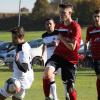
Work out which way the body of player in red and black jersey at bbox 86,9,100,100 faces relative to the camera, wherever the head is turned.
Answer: toward the camera

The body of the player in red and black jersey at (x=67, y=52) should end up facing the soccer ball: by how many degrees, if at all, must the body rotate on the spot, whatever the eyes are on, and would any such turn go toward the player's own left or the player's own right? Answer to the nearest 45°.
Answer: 0° — they already face it

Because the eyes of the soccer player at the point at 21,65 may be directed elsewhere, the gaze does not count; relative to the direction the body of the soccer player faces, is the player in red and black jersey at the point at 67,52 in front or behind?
behind

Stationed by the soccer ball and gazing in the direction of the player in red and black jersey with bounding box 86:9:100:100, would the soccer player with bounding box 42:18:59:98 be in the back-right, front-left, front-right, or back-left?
front-left

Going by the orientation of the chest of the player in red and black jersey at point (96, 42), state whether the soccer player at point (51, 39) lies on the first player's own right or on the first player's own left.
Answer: on the first player's own right

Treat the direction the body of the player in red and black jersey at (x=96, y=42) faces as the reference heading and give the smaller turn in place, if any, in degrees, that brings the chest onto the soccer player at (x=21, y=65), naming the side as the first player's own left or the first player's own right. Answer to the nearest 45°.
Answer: approximately 45° to the first player's own right

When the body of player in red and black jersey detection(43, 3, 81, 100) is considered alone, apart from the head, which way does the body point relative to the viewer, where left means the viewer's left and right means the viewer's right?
facing the viewer and to the left of the viewer
